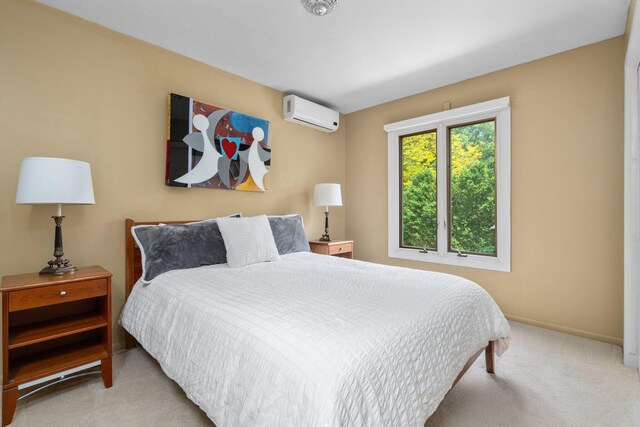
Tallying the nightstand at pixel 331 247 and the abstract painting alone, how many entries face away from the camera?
0

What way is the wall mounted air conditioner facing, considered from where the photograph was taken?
facing the viewer and to the right of the viewer

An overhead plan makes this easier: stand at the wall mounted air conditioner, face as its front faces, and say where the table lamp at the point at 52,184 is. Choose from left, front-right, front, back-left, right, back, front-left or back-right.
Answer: right

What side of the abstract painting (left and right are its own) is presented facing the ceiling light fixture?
front

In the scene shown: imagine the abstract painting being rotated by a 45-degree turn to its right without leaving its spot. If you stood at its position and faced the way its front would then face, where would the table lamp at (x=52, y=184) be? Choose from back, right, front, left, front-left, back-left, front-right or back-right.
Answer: front-right

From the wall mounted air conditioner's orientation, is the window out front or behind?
out front

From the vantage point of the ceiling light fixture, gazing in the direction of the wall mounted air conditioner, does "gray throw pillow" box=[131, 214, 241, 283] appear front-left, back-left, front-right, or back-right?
front-left

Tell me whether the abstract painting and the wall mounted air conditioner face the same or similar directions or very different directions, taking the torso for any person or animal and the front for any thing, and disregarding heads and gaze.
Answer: same or similar directions

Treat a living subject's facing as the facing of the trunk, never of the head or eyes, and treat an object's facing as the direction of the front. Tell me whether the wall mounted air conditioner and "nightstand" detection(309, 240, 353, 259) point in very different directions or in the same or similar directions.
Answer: same or similar directions

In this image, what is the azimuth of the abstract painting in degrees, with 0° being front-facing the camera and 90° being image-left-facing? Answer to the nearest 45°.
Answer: approximately 315°

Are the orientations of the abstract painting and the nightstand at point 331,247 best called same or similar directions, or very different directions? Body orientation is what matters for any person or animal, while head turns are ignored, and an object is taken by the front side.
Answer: same or similar directions
